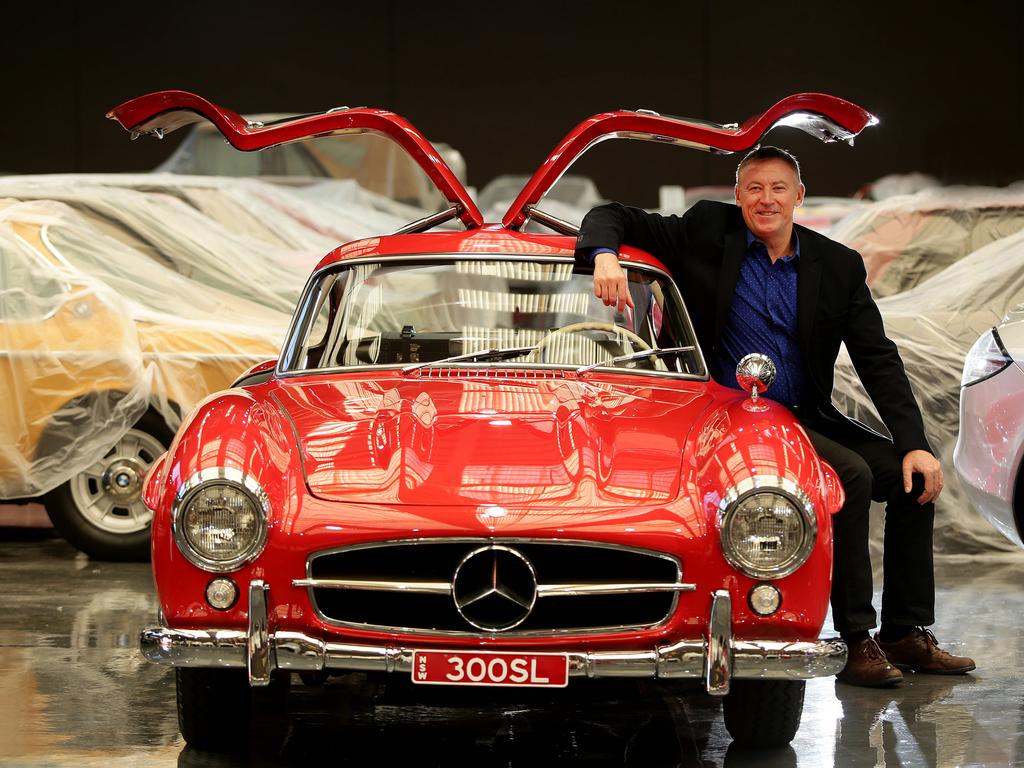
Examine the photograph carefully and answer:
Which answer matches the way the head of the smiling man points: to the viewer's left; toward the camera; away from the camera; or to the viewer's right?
toward the camera

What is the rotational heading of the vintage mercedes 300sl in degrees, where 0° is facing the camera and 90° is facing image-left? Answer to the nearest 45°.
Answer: approximately 0°

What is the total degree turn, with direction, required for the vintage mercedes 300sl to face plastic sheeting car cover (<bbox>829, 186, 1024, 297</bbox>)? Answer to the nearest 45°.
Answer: approximately 135° to its left

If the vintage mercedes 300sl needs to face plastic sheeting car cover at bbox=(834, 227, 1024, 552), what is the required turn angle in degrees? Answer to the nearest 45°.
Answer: approximately 135° to its left
